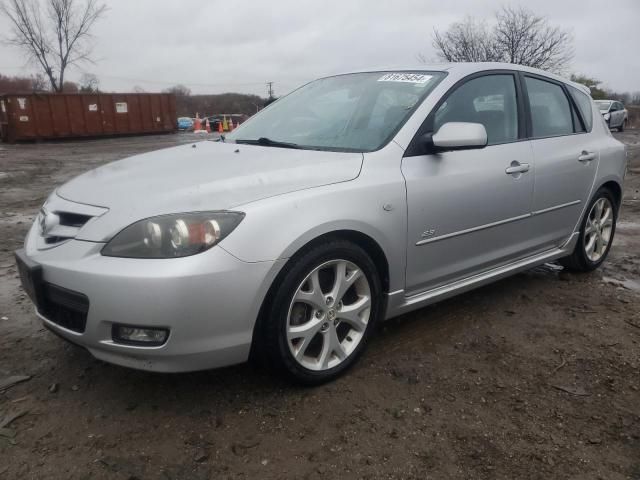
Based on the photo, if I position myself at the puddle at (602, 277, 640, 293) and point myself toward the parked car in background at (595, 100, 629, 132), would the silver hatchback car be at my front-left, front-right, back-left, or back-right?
back-left

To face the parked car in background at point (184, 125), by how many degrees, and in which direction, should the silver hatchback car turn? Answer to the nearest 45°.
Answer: approximately 135° to its right

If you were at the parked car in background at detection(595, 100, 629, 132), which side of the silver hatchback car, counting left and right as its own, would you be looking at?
back

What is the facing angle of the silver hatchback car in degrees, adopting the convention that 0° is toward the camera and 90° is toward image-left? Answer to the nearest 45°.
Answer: approximately 45°

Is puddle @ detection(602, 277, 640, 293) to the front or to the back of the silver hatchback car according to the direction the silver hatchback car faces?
to the back
